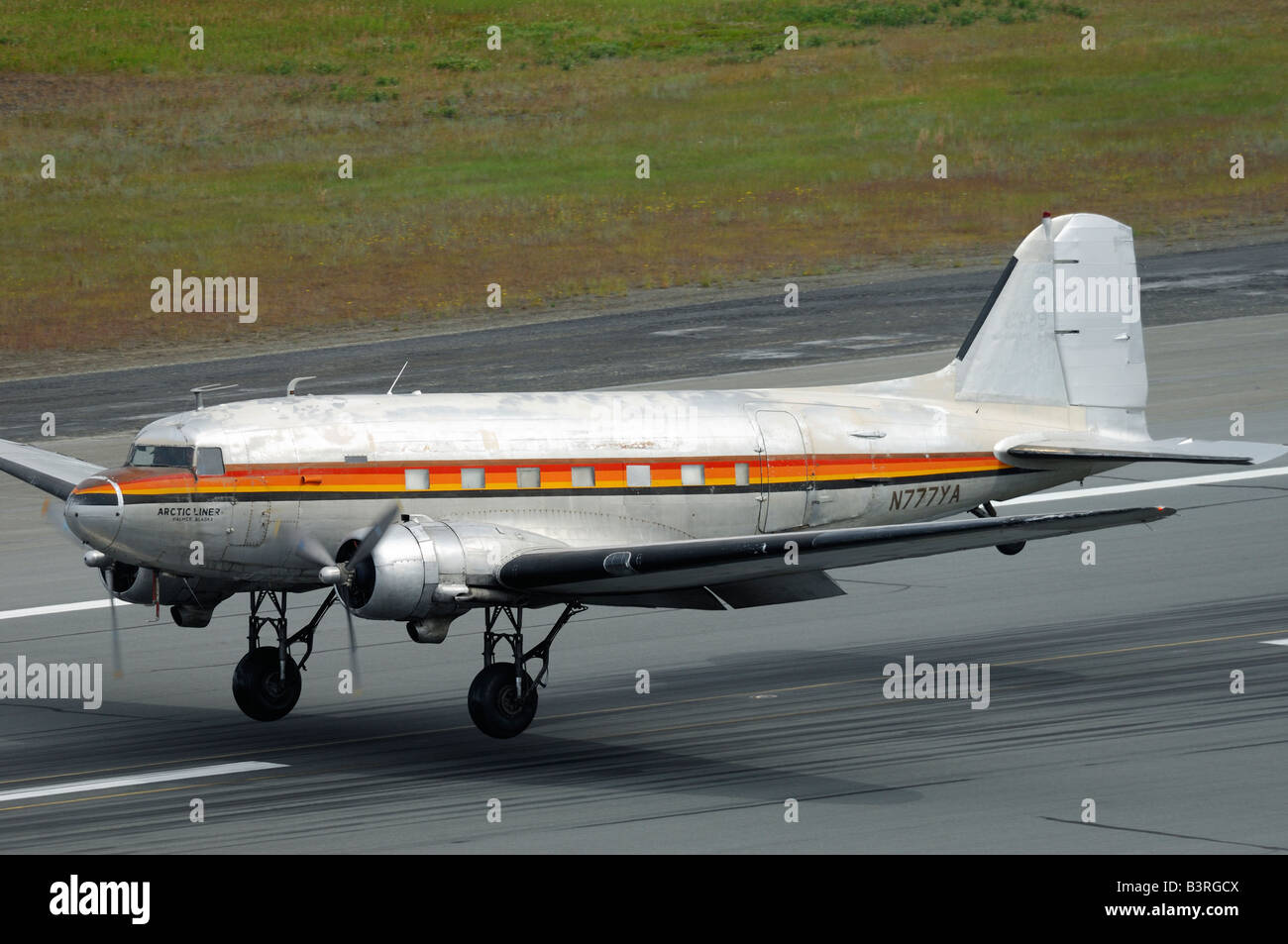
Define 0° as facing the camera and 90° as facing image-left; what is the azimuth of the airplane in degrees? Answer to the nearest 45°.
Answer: approximately 45°
